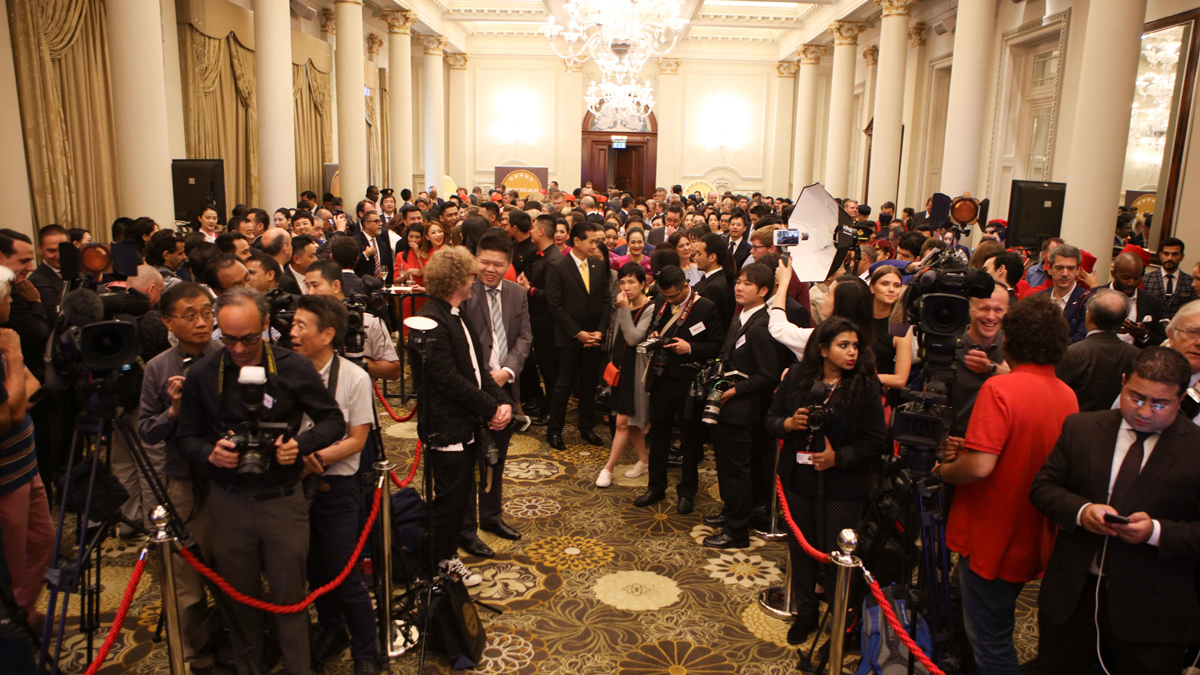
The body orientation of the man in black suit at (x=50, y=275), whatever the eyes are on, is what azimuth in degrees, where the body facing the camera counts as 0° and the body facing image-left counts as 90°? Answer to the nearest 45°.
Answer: approximately 315°

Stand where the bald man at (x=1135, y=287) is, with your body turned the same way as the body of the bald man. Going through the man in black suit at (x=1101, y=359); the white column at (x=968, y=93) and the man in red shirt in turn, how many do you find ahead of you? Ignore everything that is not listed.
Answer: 2

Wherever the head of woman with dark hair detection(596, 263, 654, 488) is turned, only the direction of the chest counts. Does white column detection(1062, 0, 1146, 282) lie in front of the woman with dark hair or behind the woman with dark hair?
behind

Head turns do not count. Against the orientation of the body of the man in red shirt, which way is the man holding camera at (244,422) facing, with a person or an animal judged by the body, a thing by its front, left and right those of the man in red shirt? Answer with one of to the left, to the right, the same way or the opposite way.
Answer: the opposite way

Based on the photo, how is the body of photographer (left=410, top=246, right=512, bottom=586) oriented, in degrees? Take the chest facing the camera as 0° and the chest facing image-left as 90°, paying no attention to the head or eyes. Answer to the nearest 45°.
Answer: approximately 270°

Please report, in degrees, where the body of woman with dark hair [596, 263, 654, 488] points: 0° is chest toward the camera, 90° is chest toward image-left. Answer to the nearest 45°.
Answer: approximately 45°

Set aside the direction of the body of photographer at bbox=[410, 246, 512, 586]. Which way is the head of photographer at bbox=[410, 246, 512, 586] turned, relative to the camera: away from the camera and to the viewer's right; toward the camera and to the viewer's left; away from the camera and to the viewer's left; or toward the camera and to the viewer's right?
away from the camera and to the viewer's right
